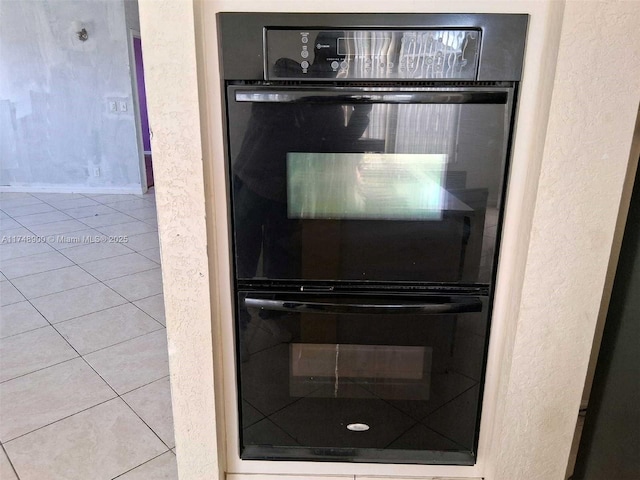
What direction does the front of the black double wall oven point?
toward the camera
